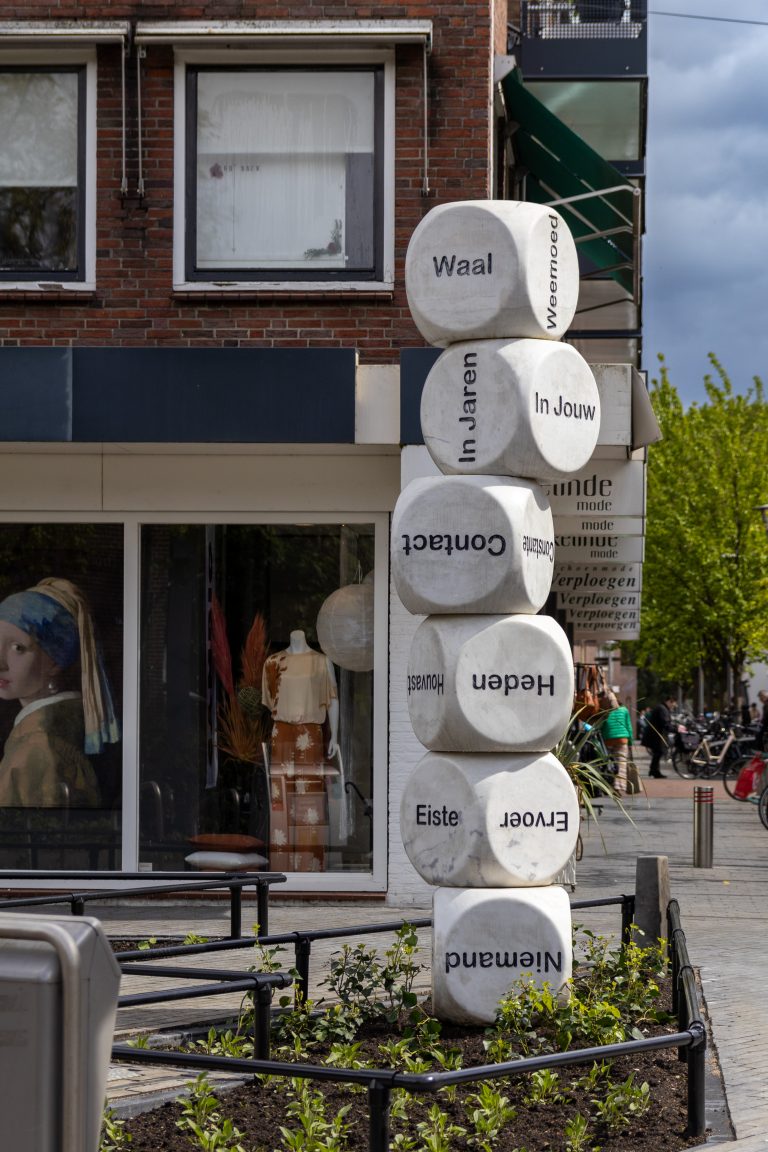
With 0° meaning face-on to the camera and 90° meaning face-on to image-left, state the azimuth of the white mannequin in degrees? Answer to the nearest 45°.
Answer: approximately 0°

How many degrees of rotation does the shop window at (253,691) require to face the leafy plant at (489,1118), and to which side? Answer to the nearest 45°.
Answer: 0° — it already faces it

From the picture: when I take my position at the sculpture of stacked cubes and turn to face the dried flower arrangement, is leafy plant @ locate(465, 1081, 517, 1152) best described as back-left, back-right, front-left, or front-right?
back-left

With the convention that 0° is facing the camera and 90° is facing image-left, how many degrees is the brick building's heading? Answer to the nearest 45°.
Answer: approximately 0°

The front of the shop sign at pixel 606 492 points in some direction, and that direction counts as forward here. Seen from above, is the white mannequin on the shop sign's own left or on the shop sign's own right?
on the shop sign's own right

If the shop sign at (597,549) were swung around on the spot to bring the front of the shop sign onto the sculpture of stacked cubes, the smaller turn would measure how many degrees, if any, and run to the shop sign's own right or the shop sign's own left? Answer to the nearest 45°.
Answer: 0° — it already faces it

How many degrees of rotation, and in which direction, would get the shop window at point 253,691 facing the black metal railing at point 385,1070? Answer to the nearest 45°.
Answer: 0° — it already faces it
